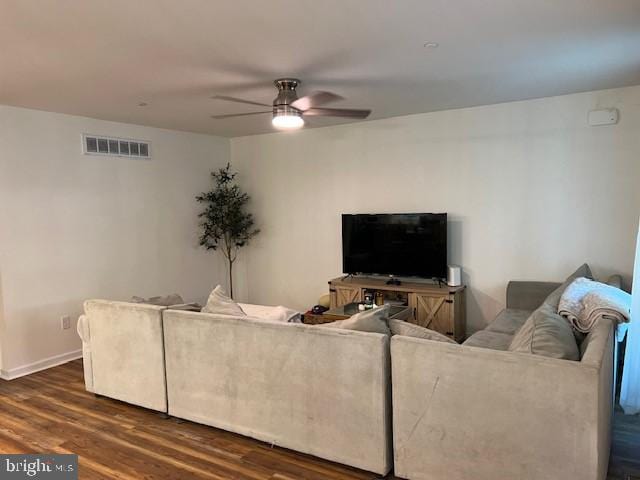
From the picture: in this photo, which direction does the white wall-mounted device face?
toward the camera

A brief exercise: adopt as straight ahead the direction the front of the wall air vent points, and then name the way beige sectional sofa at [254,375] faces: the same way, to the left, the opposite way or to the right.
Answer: to the left

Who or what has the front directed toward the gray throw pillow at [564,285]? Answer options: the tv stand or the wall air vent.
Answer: the wall air vent

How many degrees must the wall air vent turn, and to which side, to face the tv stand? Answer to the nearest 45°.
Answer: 0° — it already faces it

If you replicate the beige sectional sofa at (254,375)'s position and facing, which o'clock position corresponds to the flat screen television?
The flat screen television is roughly at 12 o'clock from the beige sectional sofa.

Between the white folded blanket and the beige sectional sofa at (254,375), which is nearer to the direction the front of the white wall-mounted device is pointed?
the white folded blanket

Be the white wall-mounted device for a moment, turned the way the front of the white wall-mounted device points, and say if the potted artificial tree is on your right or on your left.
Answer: on your right

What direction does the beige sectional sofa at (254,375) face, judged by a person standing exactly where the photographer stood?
facing away from the viewer and to the right of the viewer

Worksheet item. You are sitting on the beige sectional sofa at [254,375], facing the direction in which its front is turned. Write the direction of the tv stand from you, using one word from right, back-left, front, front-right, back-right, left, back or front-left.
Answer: front

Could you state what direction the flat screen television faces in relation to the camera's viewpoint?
facing the viewer and to the left of the viewer

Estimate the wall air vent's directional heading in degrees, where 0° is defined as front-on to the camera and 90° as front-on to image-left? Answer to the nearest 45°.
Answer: approximately 315°

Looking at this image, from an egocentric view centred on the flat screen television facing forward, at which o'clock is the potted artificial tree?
The potted artificial tree is roughly at 2 o'clock from the flat screen television.

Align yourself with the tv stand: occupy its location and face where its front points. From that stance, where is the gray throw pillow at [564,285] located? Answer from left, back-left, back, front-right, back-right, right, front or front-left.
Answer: left

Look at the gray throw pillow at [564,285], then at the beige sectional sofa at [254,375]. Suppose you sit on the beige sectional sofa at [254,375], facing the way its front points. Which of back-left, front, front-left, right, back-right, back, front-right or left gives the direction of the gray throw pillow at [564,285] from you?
front-right

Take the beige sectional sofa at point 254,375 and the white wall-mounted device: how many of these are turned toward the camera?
1
